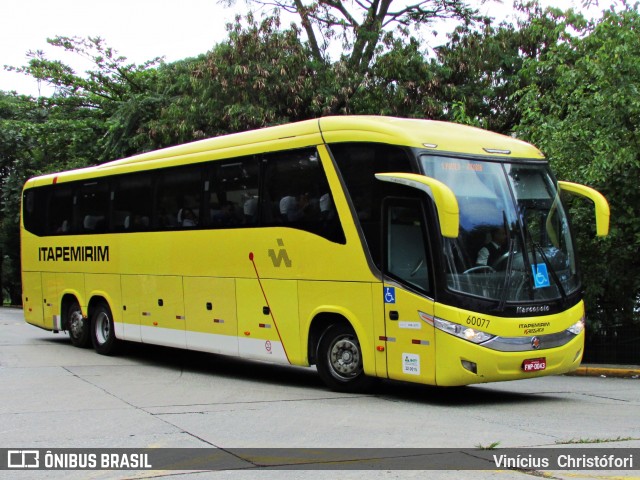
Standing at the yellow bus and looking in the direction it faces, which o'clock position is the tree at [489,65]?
The tree is roughly at 8 o'clock from the yellow bus.

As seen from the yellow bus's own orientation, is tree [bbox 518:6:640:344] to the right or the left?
on its left

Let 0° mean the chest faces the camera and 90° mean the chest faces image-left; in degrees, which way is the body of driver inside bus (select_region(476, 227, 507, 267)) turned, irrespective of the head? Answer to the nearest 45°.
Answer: approximately 315°

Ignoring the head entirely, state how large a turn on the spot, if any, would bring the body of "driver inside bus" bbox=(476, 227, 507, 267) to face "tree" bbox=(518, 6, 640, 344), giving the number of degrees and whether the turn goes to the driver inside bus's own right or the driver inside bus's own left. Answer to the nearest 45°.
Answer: approximately 135° to the driver inside bus's own left

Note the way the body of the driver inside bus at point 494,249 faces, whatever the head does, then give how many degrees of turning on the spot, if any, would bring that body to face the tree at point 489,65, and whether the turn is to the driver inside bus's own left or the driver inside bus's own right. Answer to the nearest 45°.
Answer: approximately 135° to the driver inside bus's own left

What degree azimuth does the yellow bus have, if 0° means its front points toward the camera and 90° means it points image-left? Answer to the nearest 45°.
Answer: approximately 315°
